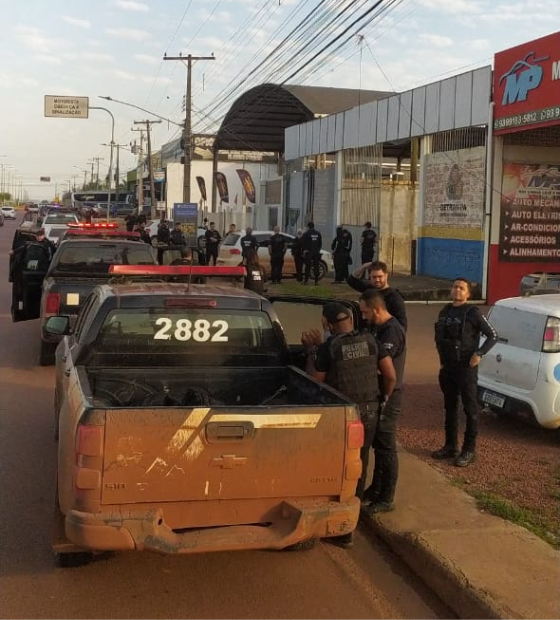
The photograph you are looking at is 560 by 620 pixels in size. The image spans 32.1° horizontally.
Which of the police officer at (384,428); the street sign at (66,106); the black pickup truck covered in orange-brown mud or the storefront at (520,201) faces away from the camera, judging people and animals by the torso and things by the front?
the black pickup truck covered in orange-brown mud

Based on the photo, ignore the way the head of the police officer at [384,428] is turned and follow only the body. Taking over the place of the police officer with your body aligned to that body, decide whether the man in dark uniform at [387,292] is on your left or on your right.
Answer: on your right

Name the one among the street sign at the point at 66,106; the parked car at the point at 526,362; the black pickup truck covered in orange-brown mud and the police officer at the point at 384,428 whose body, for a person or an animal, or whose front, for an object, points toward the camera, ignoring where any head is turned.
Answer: the street sign

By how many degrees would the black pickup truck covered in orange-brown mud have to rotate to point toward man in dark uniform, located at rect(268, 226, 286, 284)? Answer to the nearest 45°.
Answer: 0° — it already faces them

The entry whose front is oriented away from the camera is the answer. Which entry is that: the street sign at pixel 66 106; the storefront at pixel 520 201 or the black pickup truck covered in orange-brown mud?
the black pickup truck covered in orange-brown mud

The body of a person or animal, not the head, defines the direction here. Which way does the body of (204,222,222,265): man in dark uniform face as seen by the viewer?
toward the camera

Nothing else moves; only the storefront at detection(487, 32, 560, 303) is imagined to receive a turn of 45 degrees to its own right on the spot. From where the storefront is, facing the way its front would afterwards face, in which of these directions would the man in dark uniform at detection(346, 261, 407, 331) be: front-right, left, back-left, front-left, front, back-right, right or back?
left

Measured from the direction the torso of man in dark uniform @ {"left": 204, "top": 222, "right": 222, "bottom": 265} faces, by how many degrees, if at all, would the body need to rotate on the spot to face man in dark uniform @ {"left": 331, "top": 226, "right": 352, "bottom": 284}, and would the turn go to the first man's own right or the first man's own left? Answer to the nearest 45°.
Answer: approximately 45° to the first man's own left

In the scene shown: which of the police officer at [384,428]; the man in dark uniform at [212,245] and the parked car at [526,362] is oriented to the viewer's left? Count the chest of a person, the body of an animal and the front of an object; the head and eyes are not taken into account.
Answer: the police officer

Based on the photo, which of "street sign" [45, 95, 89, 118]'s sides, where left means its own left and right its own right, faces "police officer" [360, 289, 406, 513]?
front

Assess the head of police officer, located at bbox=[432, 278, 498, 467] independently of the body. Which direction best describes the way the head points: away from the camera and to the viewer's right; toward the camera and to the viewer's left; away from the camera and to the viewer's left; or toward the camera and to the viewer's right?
toward the camera and to the viewer's left

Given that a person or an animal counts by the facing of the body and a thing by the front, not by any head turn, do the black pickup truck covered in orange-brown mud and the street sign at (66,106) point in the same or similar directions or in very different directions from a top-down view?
very different directions

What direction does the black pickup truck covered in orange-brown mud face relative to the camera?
away from the camera

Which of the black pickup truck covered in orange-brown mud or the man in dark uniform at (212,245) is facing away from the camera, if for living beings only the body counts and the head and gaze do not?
the black pickup truck covered in orange-brown mud
